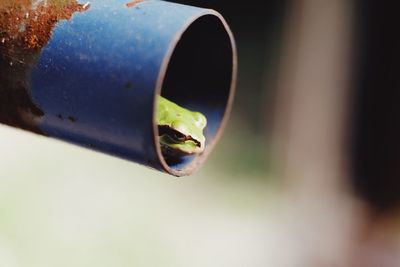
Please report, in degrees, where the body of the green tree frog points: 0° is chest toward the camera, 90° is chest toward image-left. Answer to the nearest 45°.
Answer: approximately 315°
